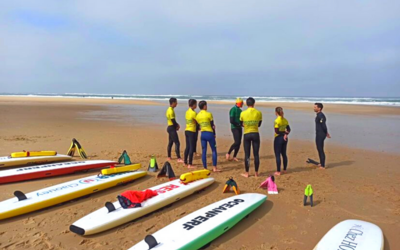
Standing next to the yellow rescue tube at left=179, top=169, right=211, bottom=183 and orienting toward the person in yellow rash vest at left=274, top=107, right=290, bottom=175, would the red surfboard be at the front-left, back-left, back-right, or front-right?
back-left

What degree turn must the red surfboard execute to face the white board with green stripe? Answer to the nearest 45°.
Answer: approximately 45° to its right

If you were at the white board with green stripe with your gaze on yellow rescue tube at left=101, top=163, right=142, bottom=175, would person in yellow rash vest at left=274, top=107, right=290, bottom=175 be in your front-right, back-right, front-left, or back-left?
front-right

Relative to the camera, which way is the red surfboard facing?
to the viewer's right

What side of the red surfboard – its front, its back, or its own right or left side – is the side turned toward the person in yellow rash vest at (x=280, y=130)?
front
